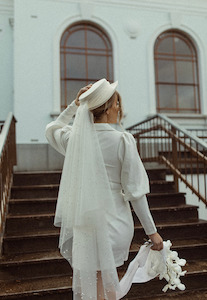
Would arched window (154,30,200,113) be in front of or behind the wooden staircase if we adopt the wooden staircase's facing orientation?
behind

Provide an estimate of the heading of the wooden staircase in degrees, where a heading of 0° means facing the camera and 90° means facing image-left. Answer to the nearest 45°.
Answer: approximately 0°

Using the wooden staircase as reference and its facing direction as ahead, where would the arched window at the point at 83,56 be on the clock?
The arched window is roughly at 6 o'clock from the wooden staircase.

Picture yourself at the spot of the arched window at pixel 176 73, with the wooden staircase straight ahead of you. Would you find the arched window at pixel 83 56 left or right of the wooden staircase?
right
